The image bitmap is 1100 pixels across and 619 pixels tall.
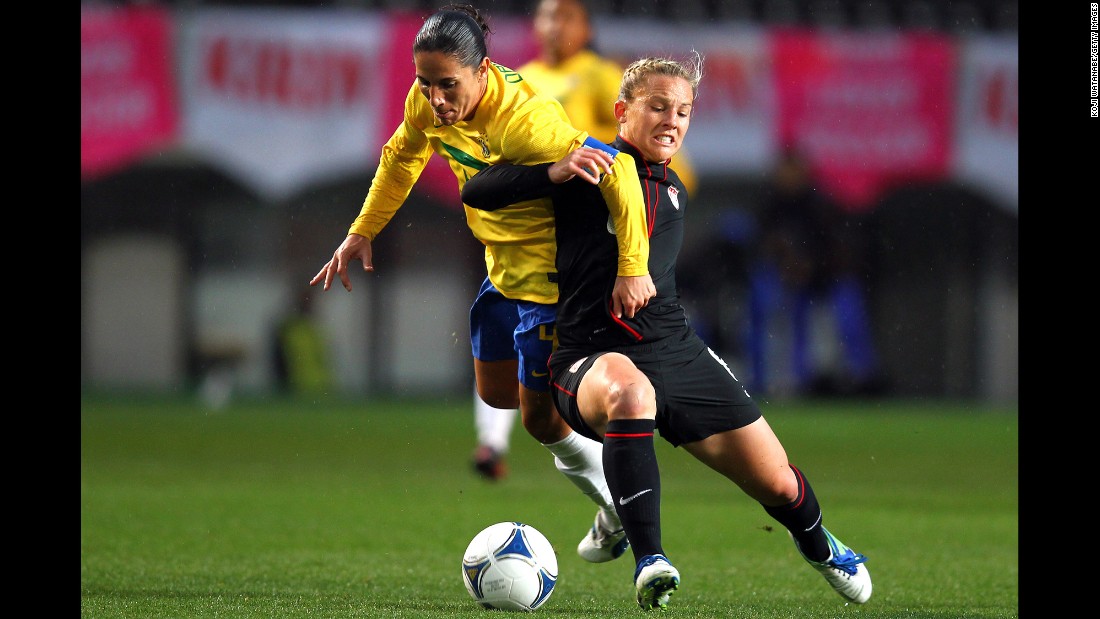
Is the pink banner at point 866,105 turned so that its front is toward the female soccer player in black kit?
yes

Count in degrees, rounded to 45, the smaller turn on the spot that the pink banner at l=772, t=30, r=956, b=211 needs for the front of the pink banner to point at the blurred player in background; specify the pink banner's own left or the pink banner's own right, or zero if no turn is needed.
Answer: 0° — it already faces them

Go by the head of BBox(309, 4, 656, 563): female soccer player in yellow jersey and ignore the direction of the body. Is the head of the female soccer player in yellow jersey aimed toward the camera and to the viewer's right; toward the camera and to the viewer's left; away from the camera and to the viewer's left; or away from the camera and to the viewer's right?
toward the camera and to the viewer's left

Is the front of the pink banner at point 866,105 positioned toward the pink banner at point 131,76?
no

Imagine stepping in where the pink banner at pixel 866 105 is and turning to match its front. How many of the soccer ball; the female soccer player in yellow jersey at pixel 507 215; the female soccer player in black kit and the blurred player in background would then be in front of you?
4

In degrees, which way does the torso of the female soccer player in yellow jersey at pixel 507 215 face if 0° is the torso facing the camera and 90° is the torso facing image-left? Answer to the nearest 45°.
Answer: approximately 45°

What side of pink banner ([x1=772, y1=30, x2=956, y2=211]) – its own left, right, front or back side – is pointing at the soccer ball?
front

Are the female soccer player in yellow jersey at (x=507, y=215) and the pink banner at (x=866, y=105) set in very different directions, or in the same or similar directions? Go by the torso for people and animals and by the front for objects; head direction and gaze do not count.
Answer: same or similar directions

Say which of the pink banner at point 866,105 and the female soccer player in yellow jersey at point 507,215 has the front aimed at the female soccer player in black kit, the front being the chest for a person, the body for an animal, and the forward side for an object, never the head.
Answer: the pink banner

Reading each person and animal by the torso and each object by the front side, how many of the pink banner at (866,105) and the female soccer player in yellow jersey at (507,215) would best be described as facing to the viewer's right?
0

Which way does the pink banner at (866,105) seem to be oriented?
toward the camera

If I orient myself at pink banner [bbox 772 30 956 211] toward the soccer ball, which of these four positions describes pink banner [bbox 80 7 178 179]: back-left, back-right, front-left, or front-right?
front-right

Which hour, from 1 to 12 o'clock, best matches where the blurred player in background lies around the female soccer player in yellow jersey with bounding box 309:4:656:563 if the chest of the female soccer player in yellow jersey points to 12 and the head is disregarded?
The blurred player in background is roughly at 5 o'clock from the female soccer player in yellow jersey.

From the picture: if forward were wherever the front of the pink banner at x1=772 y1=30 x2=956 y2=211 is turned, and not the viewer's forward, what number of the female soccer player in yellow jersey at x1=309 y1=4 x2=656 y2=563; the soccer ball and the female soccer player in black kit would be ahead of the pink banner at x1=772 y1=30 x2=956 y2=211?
3

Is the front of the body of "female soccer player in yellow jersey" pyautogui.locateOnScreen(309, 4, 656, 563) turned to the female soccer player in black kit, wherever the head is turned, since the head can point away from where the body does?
no

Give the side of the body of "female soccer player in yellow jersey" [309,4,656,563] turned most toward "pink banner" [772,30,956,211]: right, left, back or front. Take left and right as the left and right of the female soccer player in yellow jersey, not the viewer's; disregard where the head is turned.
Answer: back
